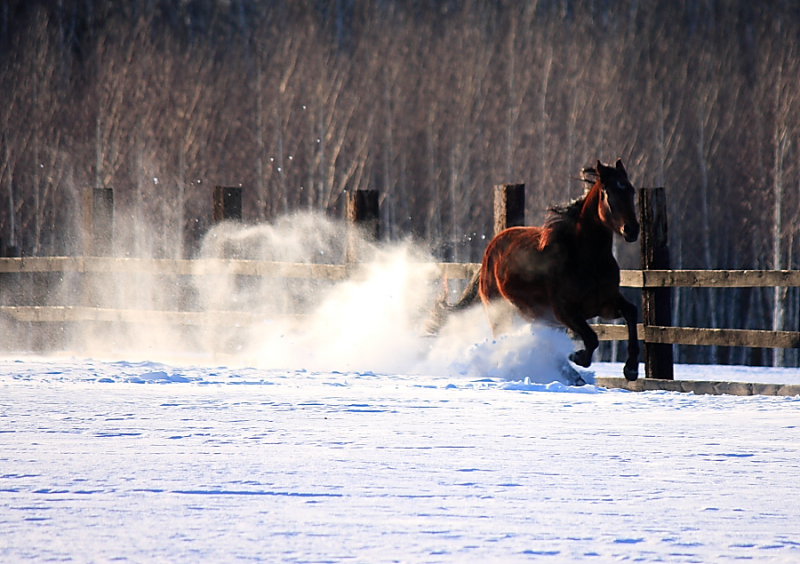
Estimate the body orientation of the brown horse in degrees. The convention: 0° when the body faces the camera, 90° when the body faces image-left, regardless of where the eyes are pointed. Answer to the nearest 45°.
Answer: approximately 315°
